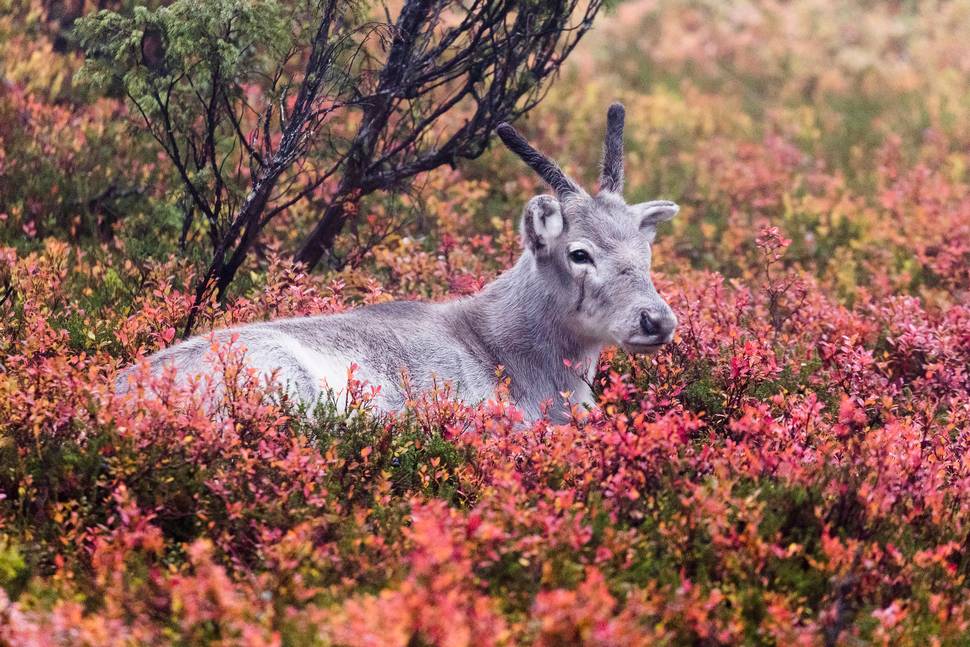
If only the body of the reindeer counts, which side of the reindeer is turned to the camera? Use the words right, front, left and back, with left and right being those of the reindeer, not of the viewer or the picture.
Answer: right
